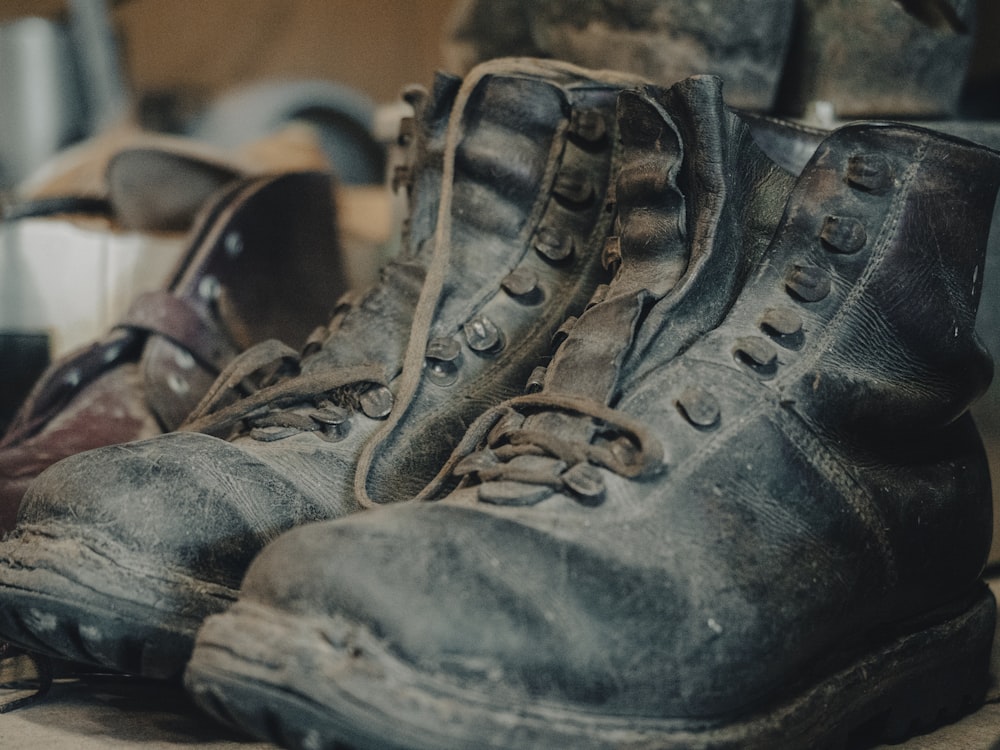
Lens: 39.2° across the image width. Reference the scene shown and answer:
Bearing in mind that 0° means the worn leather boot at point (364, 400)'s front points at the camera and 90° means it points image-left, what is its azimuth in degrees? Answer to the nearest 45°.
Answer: approximately 45°

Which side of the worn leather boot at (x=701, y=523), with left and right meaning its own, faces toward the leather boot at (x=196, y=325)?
right

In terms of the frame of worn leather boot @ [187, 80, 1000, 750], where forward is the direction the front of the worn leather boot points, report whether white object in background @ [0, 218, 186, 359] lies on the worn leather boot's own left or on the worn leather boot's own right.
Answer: on the worn leather boot's own right

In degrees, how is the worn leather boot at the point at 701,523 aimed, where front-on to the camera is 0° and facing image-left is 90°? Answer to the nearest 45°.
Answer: approximately 45°
